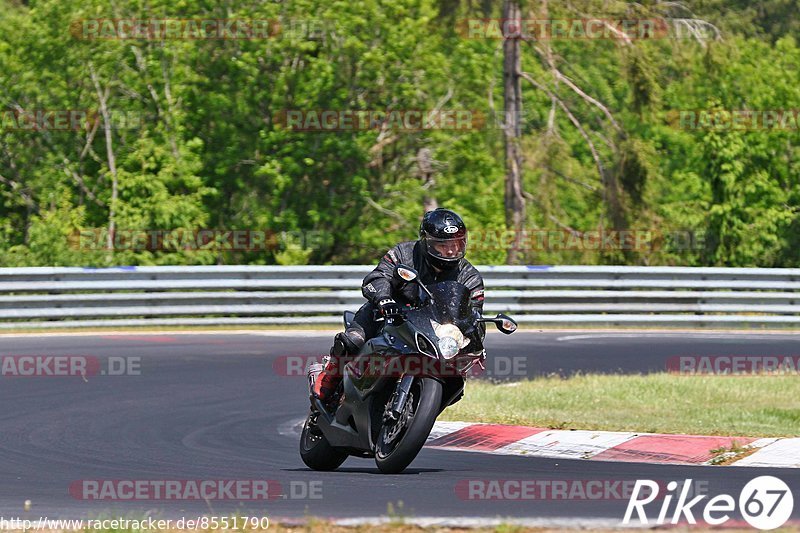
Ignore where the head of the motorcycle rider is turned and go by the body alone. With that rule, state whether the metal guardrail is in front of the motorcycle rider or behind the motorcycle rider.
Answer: behind

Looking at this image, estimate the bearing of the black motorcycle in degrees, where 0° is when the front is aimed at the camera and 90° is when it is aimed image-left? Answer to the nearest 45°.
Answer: approximately 315°

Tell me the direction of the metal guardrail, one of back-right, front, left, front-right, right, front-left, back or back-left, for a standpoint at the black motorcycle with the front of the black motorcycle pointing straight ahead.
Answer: back-left
